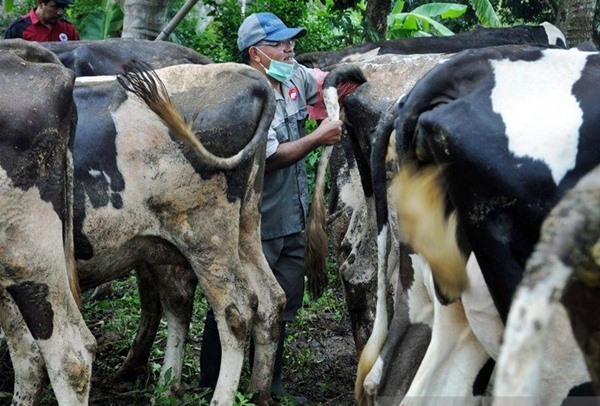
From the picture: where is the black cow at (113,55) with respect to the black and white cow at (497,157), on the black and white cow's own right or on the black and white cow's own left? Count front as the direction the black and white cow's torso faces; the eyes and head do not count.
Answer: on the black and white cow's own left

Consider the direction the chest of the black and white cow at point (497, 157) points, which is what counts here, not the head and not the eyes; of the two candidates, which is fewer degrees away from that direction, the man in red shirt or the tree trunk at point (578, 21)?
the tree trunk

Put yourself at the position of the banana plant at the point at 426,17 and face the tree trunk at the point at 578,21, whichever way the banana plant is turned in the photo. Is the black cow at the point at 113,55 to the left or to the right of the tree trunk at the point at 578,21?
right

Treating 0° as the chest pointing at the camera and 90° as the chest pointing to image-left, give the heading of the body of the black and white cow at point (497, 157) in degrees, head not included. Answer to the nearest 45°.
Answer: approximately 225°

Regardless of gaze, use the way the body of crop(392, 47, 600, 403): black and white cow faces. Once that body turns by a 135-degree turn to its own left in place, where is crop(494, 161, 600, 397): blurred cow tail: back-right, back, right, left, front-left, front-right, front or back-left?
left

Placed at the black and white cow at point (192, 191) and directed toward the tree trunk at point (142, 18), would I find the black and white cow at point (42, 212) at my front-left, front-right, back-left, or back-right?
back-left

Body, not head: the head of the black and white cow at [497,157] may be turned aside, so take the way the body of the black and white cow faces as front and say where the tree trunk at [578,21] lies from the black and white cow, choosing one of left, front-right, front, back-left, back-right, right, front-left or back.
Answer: front-left

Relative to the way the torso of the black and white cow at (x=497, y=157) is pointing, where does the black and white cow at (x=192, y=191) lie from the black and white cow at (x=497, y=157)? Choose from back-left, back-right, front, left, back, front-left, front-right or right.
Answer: left

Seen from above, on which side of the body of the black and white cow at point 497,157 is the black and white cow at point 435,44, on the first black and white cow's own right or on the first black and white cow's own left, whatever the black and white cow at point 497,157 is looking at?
on the first black and white cow's own left

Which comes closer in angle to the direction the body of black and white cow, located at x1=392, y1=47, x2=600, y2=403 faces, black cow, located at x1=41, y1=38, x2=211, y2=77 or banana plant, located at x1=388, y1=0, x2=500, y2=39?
the banana plant

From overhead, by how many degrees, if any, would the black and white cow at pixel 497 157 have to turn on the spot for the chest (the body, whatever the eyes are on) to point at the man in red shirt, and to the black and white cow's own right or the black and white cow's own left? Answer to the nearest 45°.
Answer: approximately 90° to the black and white cow's own left
